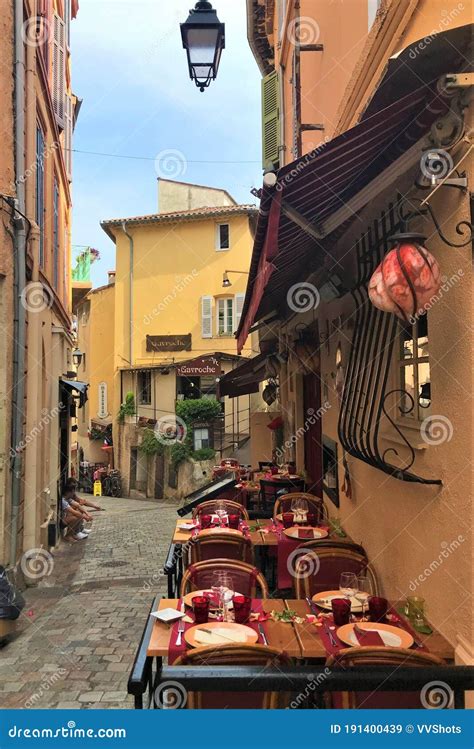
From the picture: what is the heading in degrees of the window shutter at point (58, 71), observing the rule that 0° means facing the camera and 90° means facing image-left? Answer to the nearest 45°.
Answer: approximately 315°

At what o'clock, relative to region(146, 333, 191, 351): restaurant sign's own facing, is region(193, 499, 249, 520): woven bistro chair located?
The woven bistro chair is roughly at 12 o'clock from the restaurant sign.

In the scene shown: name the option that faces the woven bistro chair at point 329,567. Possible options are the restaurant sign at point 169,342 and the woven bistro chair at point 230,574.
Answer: the restaurant sign

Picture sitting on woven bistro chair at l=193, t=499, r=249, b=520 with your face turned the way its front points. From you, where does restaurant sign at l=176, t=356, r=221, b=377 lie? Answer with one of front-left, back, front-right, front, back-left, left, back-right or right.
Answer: back

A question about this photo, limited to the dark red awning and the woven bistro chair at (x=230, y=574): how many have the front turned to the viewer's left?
1

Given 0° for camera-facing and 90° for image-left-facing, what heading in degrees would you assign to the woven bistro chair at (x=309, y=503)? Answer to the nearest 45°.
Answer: approximately 0°

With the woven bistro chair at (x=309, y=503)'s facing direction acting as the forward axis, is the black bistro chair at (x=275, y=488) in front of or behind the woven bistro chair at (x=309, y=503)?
behind

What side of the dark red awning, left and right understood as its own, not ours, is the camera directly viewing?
left

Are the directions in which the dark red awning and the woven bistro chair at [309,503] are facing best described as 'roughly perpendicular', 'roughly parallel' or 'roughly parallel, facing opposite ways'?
roughly perpendicular

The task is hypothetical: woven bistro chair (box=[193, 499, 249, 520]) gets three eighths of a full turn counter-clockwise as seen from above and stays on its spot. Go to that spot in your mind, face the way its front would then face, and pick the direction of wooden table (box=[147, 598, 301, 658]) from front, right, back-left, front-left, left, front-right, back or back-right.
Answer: back-right
